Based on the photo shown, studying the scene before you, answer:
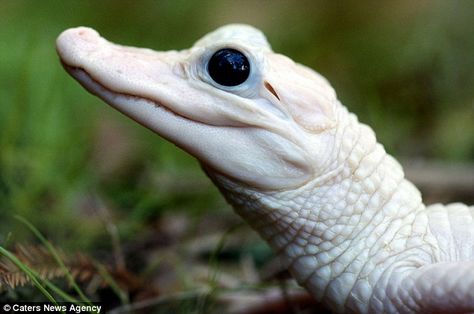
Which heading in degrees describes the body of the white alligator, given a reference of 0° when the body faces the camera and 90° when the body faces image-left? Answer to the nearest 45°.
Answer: approximately 90°
